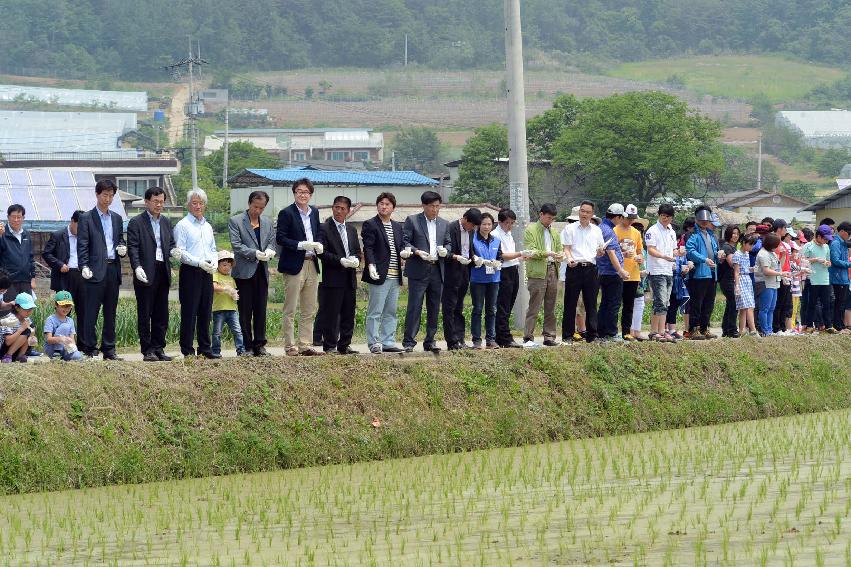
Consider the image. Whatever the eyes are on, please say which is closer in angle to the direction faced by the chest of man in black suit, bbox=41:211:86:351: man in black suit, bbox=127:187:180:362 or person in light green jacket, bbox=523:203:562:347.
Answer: the man in black suit

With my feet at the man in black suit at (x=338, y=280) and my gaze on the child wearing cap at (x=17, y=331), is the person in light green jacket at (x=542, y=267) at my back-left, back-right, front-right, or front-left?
back-right

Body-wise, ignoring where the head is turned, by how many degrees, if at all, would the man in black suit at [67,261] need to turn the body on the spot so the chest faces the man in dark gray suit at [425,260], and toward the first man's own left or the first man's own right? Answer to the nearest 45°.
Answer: approximately 45° to the first man's own left

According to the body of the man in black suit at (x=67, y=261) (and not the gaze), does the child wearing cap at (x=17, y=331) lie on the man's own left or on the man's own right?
on the man's own right

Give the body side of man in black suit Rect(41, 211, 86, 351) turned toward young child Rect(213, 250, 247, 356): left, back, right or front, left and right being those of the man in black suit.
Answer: left

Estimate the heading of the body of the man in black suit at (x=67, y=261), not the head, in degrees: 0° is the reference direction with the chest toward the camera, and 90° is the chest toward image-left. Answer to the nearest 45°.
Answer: approximately 315°
